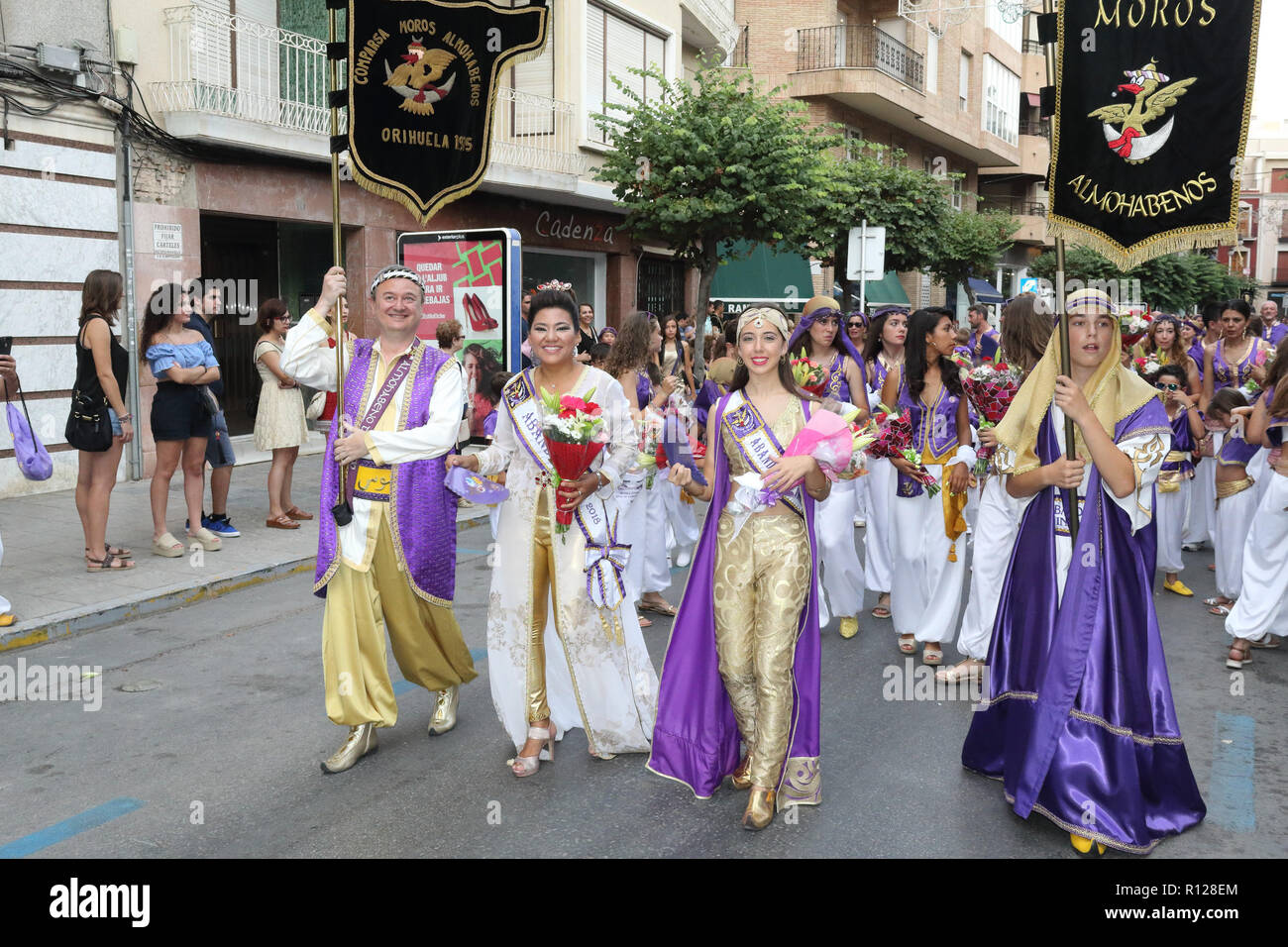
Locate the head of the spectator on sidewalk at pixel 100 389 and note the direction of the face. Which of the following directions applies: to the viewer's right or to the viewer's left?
to the viewer's right

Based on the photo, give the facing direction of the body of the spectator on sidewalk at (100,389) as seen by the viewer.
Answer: to the viewer's right

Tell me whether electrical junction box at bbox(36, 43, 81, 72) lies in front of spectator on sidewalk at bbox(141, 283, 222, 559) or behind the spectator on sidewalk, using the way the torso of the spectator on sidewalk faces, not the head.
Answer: behind

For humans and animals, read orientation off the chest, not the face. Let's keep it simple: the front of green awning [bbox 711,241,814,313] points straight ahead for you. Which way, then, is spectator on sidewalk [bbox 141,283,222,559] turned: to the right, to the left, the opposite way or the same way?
to the left

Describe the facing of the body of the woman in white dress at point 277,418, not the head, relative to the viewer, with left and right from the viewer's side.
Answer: facing to the right of the viewer

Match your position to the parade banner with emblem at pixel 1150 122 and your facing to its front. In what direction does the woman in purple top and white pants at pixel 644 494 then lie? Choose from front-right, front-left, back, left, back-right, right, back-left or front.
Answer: back-right
